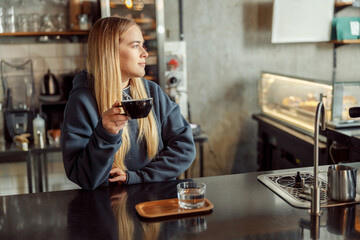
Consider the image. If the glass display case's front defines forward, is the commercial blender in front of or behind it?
in front

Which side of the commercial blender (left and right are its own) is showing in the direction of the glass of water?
front

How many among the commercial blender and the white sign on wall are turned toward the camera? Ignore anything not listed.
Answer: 2

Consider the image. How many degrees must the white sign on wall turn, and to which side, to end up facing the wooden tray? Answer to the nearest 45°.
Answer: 0° — it already faces it

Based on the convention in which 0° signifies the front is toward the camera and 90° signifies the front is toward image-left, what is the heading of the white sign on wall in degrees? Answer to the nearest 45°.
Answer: approximately 0°

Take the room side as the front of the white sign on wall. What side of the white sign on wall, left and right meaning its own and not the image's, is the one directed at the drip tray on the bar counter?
front

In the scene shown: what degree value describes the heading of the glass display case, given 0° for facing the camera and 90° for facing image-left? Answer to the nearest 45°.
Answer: approximately 45°

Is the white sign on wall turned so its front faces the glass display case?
yes
